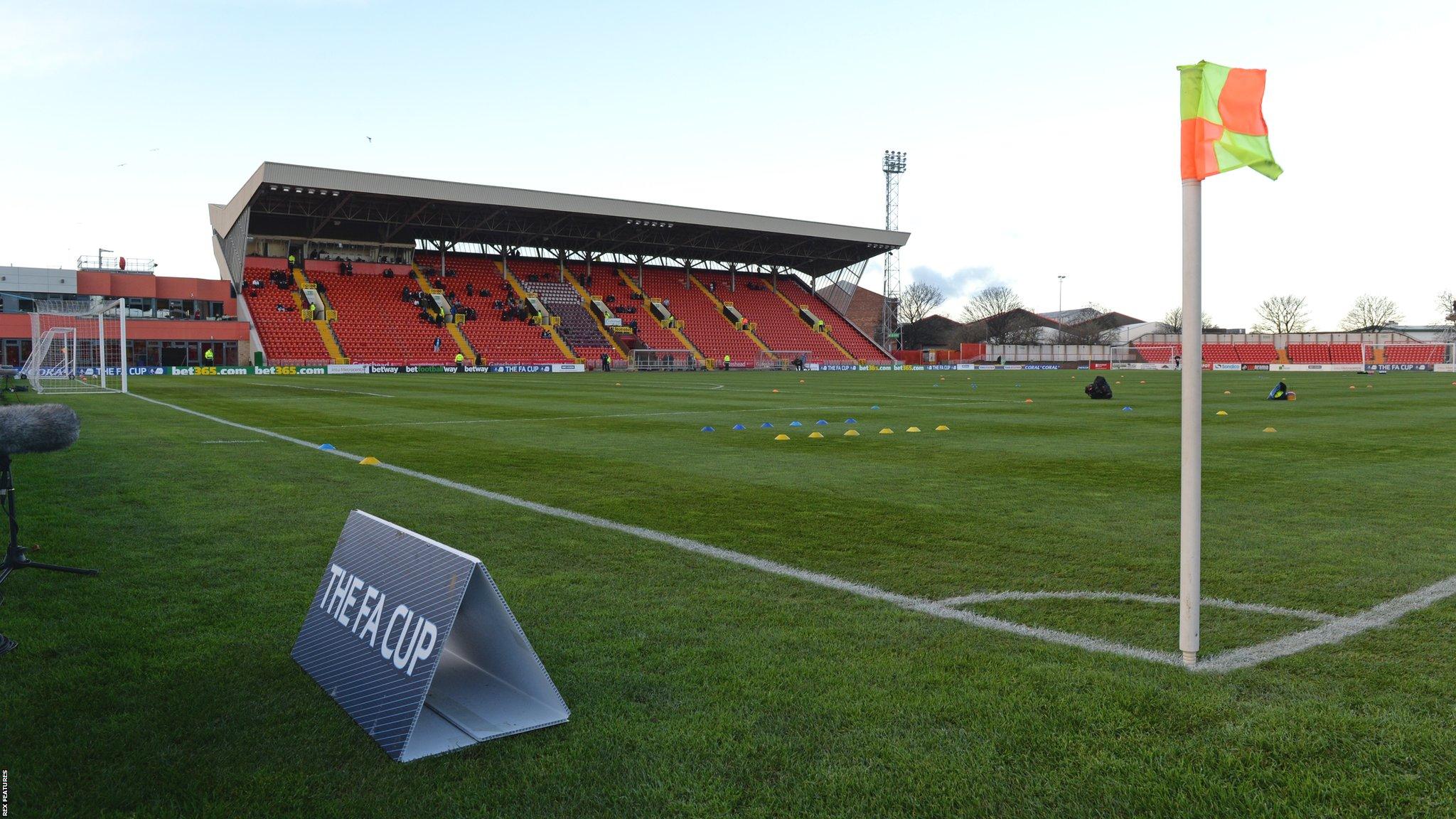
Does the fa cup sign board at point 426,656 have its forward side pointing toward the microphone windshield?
no

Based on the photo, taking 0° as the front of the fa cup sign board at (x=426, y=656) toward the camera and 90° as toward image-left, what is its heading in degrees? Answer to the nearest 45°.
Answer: approximately 45°
